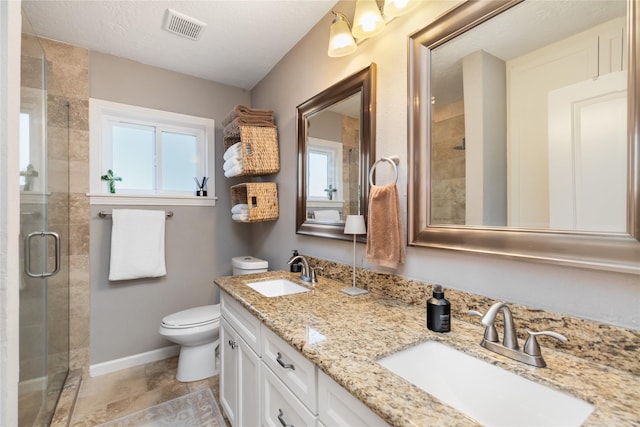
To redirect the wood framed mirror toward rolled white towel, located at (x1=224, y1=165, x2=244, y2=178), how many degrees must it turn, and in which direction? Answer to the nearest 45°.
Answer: approximately 90° to its right

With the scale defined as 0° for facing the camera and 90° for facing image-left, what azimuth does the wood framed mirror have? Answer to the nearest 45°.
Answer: approximately 45°

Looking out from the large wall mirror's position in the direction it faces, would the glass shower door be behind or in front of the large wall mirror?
in front

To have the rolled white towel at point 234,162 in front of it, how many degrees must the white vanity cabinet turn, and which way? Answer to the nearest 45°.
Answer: approximately 135° to its right
